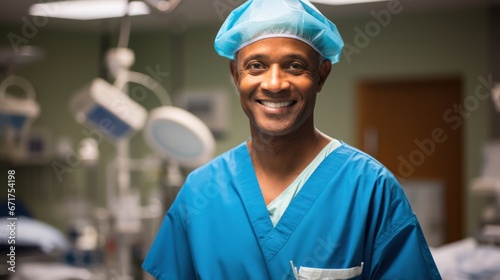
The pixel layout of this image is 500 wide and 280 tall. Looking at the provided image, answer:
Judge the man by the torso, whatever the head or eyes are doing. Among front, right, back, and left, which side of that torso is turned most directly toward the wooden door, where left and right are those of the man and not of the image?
back

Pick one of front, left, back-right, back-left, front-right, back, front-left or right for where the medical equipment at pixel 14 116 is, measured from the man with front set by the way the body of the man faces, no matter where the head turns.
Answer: back-right

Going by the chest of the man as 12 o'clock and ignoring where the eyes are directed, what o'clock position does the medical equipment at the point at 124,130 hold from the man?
The medical equipment is roughly at 5 o'clock from the man.

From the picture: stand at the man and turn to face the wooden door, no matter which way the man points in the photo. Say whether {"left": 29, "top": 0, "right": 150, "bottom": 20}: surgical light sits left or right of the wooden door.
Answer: left

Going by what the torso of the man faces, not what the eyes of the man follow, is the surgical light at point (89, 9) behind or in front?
behind

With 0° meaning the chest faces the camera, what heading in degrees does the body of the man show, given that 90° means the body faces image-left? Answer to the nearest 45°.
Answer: approximately 0°

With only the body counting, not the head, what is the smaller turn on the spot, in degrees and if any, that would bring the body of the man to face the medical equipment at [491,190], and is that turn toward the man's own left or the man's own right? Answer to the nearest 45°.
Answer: approximately 135° to the man's own left
